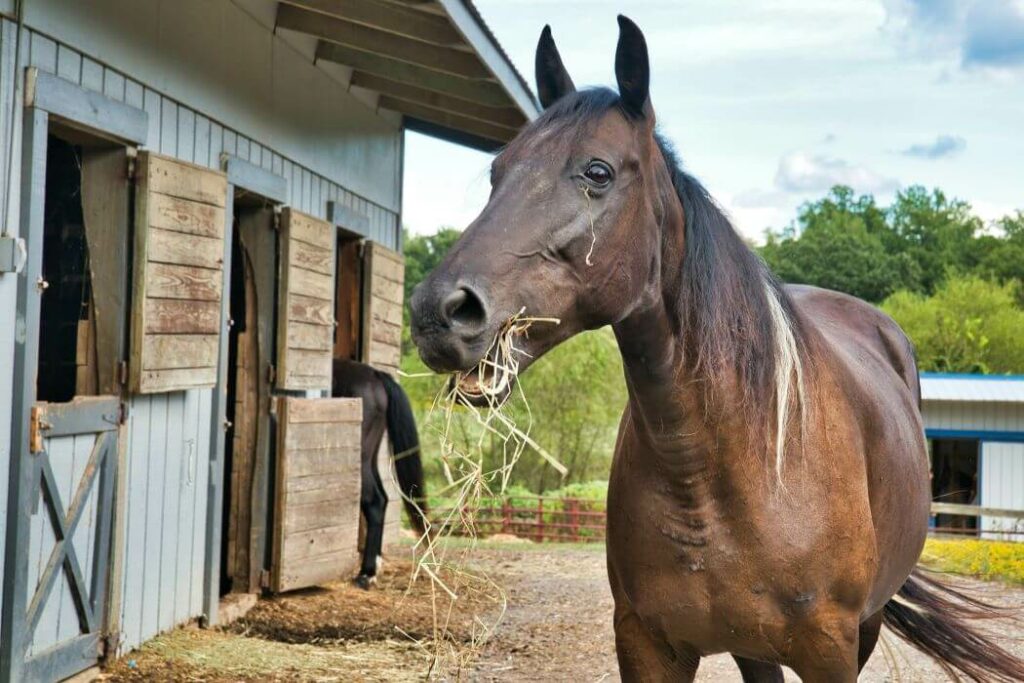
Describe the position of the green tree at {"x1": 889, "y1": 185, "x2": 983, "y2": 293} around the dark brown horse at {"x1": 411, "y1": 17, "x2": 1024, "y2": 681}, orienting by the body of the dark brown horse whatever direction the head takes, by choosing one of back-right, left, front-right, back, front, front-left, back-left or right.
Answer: back-right

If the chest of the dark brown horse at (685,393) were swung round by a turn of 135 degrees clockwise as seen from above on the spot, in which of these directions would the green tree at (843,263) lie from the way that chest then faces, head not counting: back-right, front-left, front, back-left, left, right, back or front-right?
front

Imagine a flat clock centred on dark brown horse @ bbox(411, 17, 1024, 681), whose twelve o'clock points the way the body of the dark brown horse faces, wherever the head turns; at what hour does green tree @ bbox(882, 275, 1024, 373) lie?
The green tree is roughly at 5 o'clock from the dark brown horse.

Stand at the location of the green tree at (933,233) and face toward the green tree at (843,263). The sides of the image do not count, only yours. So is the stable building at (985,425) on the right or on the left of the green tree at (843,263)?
left

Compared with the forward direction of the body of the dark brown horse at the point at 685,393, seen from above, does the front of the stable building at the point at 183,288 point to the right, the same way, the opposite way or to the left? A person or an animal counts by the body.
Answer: to the left

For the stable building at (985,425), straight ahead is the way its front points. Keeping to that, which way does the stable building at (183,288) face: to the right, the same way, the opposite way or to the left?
to the left

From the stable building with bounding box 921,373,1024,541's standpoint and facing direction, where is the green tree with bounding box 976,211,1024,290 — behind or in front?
behind

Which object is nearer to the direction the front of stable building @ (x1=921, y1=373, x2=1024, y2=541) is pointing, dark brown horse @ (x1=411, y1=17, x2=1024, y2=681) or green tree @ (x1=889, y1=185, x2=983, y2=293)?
the dark brown horse

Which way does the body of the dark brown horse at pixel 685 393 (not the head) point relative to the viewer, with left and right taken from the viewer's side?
facing the viewer and to the left of the viewer

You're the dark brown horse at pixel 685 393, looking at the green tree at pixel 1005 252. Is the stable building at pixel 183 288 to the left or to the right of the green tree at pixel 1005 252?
left

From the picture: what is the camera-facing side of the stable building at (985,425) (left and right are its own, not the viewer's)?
front

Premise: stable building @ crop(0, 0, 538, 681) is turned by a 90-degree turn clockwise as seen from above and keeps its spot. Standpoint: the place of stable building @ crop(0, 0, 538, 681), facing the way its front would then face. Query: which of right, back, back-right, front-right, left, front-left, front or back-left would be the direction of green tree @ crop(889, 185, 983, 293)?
back

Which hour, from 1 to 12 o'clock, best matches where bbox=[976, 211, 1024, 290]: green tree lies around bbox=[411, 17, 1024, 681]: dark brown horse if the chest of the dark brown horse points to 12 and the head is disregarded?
The green tree is roughly at 5 o'clock from the dark brown horse.

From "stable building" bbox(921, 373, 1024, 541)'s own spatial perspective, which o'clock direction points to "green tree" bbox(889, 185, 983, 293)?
The green tree is roughly at 6 o'clock from the stable building.

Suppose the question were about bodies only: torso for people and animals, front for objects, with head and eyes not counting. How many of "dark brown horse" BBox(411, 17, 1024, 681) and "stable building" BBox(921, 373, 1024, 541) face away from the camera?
0

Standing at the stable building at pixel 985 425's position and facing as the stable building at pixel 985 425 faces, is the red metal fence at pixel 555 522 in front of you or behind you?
in front

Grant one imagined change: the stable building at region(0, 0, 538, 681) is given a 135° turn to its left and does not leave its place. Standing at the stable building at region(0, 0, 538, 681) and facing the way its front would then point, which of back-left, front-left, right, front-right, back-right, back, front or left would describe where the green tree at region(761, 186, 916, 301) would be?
front-right

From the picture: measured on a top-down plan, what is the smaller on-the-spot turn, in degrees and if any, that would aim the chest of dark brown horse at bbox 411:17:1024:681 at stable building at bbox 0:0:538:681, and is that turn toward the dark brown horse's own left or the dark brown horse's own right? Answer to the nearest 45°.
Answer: approximately 90° to the dark brown horse's own right
